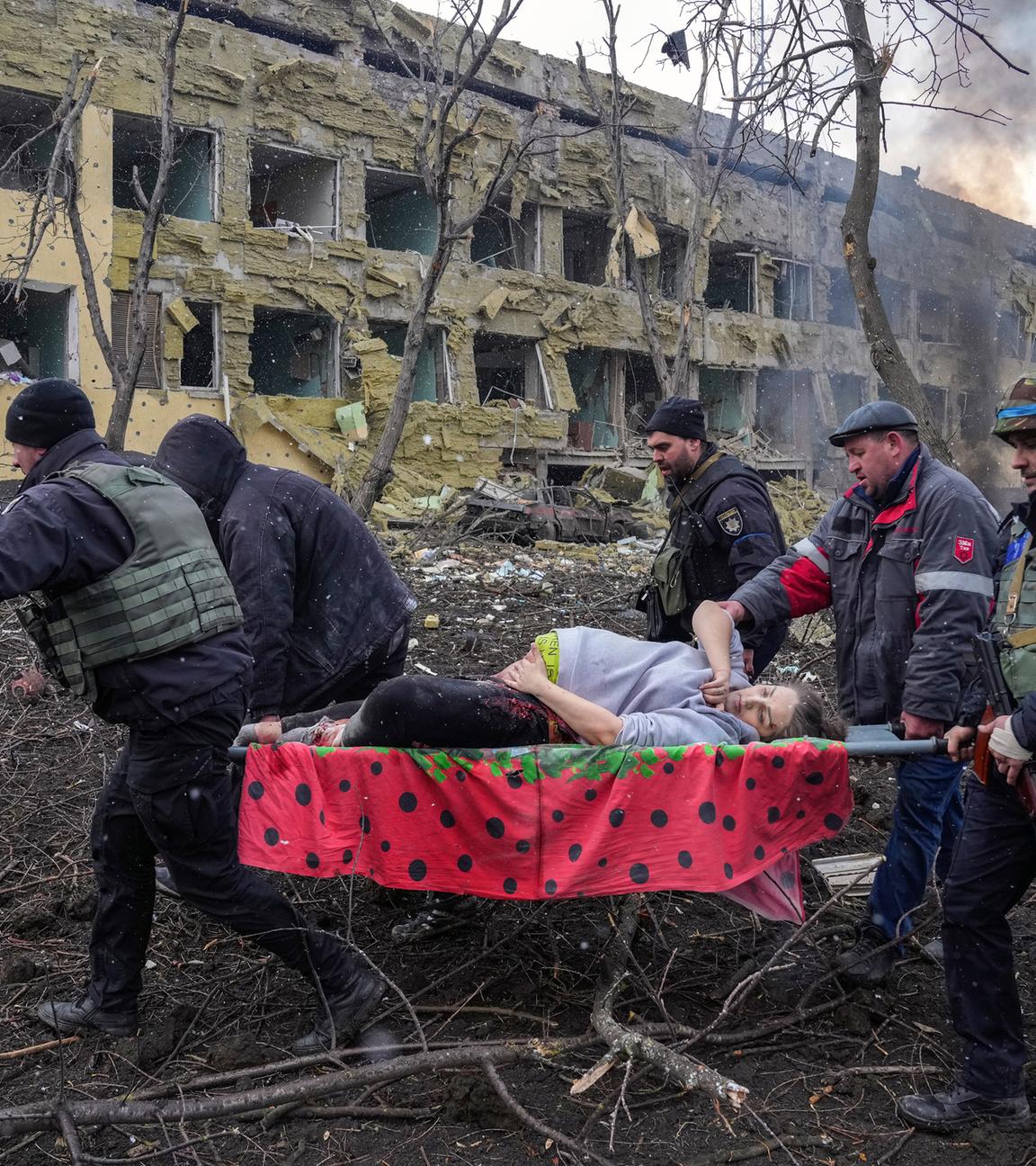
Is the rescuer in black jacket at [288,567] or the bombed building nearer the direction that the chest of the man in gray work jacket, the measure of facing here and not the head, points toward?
the rescuer in black jacket

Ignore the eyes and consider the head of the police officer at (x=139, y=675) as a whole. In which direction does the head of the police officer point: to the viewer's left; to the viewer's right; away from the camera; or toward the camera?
to the viewer's left

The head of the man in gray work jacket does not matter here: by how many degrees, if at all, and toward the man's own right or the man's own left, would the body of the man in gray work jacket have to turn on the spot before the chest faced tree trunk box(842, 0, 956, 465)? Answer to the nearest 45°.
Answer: approximately 135° to the man's own right

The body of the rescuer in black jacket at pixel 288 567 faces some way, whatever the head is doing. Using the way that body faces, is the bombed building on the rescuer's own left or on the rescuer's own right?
on the rescuer's own right

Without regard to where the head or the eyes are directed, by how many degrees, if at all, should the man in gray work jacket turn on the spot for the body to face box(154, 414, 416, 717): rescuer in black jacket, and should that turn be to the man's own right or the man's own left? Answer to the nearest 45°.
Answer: approximately 45° to the man's own right
